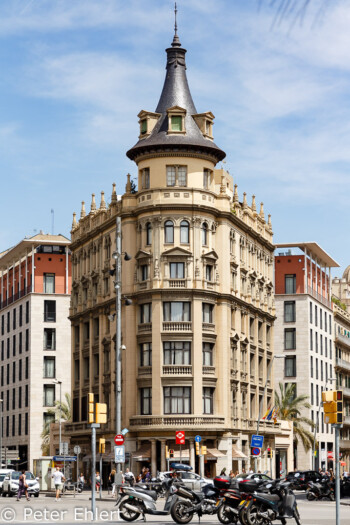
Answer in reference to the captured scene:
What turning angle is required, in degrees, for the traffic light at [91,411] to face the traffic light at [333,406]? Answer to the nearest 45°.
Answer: approximately 135° to its right
